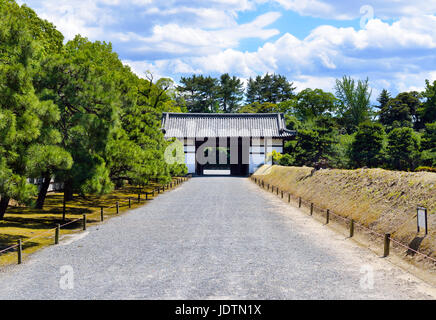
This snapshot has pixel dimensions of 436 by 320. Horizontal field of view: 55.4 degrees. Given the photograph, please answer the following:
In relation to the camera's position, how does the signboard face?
facing the viewer and to the left of the viewer

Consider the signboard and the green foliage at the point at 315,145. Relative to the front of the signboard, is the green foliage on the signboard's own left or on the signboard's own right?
on the signboard's own right

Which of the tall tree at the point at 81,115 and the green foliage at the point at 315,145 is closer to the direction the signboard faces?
the tall tree

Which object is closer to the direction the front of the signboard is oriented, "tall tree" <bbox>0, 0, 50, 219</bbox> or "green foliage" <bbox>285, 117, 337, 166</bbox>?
the tall tree

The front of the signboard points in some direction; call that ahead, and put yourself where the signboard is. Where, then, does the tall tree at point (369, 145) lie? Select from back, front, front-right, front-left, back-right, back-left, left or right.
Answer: back-right

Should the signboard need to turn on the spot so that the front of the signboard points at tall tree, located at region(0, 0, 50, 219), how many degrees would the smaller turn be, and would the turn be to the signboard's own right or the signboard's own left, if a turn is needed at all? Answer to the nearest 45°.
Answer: approximately 45° to the signboard's own right

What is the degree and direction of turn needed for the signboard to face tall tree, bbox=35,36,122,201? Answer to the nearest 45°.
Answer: approximately 45° to its right

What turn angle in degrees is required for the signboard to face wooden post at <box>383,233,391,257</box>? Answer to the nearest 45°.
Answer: approximately 45° to its right

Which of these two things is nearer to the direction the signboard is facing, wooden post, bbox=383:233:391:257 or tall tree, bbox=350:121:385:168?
the wooden post
